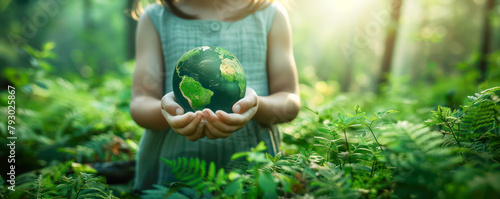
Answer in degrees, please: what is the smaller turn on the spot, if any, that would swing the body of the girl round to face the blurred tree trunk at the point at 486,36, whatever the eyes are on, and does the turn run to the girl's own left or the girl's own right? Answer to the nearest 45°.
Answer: approximately 135° to the girl's own left

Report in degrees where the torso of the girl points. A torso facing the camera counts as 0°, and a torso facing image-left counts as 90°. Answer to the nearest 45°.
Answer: approximately 0°

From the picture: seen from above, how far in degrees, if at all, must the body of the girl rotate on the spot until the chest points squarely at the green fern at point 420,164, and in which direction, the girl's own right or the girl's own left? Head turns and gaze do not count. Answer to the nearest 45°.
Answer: approximately 45° to the girl's own left

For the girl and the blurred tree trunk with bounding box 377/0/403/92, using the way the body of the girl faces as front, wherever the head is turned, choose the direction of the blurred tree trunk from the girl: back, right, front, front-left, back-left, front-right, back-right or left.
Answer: back-left

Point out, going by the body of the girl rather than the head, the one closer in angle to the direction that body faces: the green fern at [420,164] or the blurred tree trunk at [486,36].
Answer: the green fern
